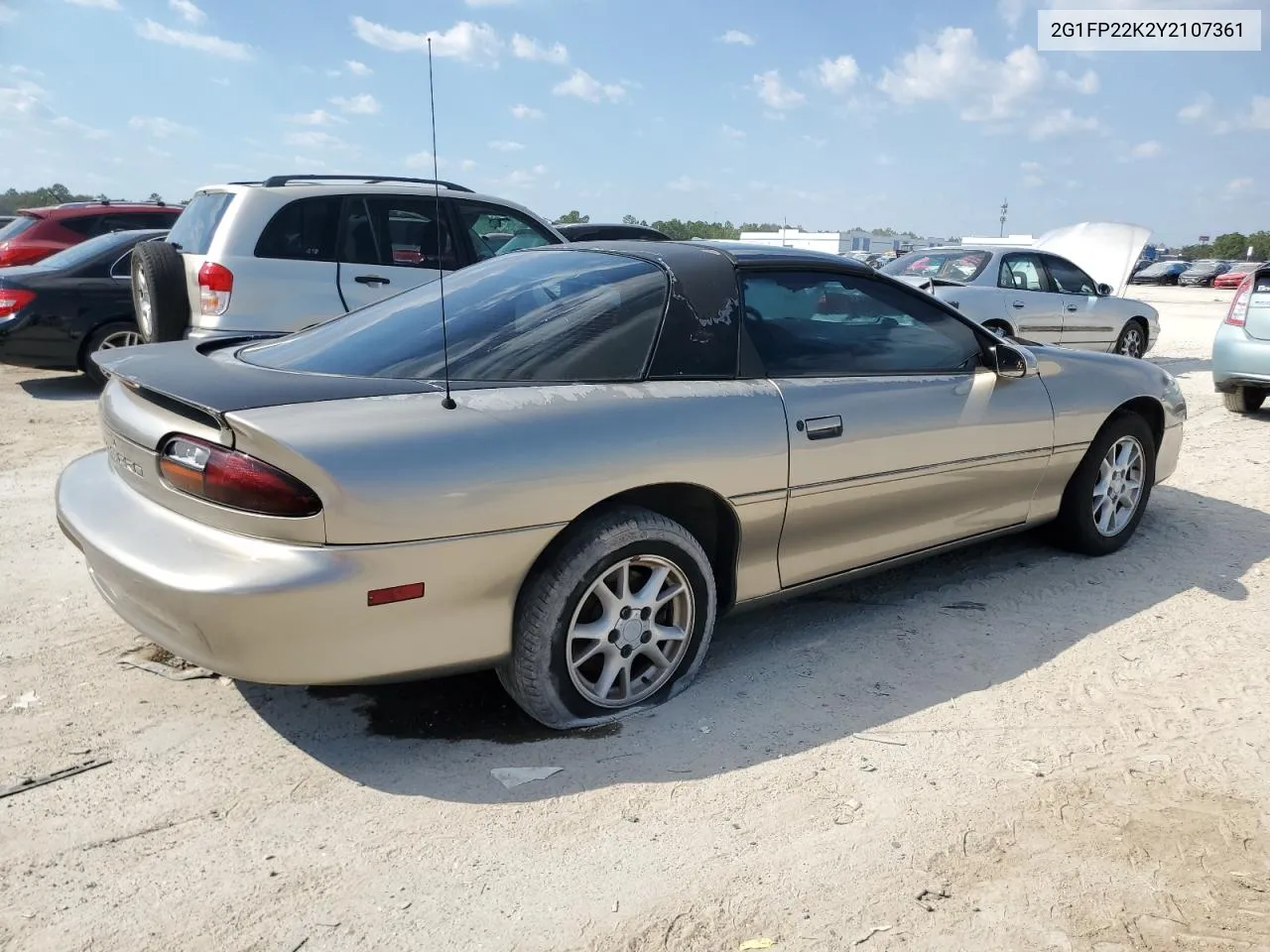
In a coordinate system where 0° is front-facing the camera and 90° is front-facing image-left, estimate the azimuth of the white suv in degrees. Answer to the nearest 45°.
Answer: approximately 225°

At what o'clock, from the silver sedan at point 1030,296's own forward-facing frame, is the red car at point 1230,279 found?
The red car is roughly at 11 o'clock from the silver sedan.

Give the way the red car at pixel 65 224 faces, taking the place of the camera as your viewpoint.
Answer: facing away from the viewer and to the right of the viewer

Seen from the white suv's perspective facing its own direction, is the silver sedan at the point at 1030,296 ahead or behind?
ahead

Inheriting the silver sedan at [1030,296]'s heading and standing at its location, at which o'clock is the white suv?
The white suv is roughly at 6 o'clock from the silver sedan.

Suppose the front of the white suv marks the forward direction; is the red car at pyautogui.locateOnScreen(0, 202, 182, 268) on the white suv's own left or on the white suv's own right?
on the white suv's own left

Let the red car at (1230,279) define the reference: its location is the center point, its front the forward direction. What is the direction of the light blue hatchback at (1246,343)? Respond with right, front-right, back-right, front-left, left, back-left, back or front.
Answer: front-left

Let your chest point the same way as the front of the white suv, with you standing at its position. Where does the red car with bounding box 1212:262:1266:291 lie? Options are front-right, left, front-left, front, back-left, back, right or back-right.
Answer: front

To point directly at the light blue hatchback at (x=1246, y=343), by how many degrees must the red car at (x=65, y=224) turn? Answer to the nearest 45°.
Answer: approximately 90° to its right

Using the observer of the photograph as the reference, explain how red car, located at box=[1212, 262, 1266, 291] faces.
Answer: facing the viewer and to the left of the viewer

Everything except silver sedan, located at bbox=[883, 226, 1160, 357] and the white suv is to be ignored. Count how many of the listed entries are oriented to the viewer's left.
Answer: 0

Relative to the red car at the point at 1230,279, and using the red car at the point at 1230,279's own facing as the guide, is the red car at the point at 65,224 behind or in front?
in front

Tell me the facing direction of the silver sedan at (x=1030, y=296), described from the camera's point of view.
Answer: facing away from the viewer and to the right of the viewer

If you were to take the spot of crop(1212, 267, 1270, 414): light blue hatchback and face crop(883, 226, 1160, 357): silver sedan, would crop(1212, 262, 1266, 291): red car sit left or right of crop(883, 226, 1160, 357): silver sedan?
right

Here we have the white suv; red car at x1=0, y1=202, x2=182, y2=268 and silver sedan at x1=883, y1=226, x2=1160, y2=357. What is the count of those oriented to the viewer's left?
0

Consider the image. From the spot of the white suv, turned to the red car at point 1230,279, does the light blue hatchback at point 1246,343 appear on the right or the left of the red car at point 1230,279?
right
